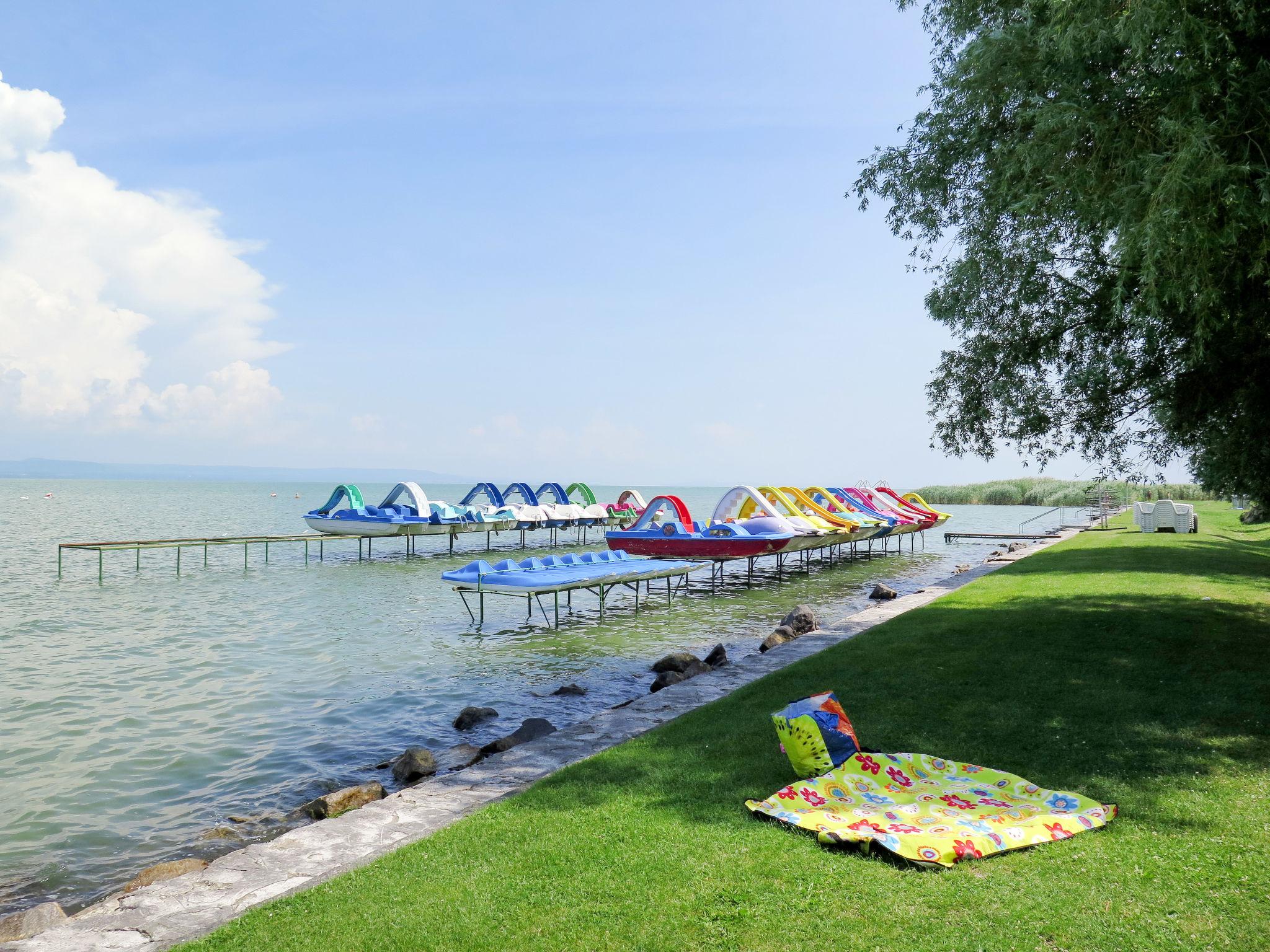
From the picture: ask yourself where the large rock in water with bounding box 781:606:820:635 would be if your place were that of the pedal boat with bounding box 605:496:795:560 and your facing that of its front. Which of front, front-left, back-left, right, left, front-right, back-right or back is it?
right

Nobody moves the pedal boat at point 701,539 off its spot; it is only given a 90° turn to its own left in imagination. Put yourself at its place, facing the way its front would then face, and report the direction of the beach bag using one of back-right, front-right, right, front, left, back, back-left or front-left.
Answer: back

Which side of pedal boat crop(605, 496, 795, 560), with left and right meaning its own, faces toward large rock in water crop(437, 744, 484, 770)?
right

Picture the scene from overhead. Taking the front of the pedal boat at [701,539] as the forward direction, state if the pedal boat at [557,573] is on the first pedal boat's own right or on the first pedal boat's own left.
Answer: on the first pedal boat's own right

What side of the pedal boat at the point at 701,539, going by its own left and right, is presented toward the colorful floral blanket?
right
